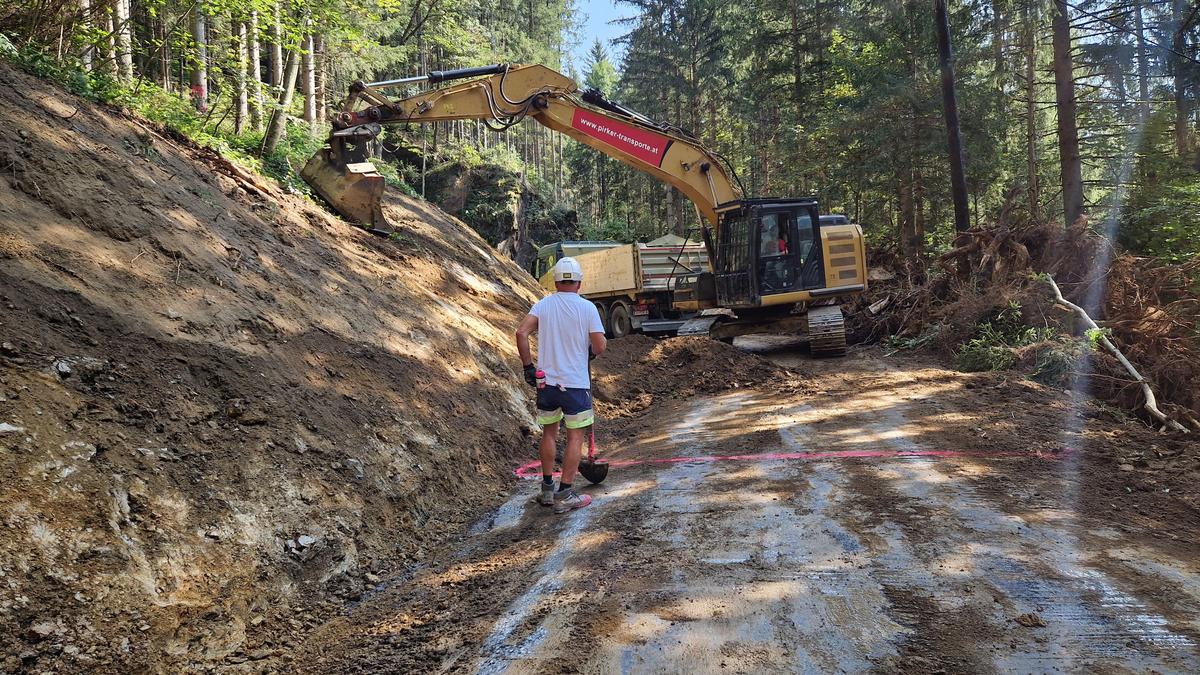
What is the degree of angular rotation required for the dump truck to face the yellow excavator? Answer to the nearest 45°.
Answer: approximately 135° to its left

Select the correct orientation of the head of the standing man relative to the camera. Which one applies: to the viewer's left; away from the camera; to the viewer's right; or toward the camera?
away from the camera

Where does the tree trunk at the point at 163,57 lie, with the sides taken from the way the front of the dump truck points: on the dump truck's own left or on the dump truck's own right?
on the dump truck's own left

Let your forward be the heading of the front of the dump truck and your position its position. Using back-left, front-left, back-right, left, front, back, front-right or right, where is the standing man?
back-left

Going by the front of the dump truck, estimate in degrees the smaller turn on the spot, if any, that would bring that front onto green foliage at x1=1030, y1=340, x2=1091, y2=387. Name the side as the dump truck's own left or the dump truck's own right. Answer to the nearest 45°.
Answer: approximately 180°

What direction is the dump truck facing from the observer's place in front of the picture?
facing away from the viewer and to the left of the viewer

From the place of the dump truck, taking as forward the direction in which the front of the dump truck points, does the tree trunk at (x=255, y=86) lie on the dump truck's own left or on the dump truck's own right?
on the dump truck's own left

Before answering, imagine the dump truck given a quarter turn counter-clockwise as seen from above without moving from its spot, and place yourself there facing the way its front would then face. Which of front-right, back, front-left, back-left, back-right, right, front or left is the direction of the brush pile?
left

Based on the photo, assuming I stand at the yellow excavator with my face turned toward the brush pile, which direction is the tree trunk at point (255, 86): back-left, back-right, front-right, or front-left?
back-right

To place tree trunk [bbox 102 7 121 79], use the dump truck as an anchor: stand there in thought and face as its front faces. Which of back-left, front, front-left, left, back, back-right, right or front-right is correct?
left

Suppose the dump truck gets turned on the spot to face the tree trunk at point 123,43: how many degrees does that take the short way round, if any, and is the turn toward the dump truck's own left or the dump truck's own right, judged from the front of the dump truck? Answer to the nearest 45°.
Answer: approximately 90° to the dump truck's own left

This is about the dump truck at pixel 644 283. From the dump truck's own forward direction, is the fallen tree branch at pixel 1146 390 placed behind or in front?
behind
